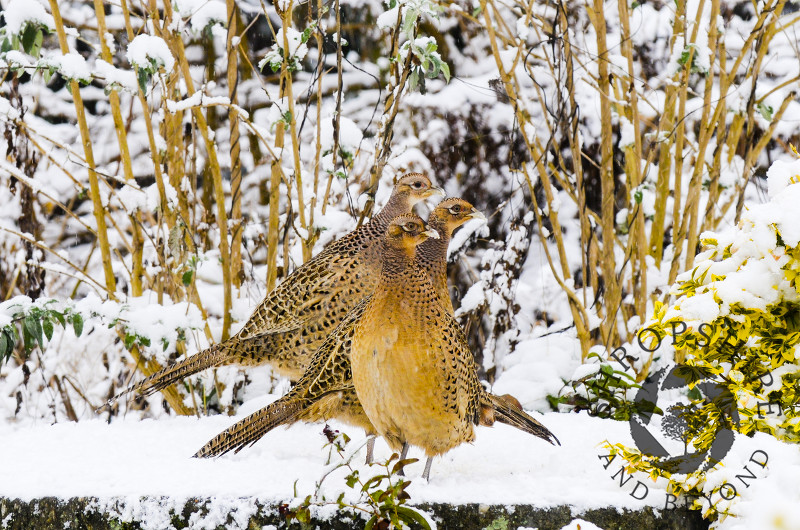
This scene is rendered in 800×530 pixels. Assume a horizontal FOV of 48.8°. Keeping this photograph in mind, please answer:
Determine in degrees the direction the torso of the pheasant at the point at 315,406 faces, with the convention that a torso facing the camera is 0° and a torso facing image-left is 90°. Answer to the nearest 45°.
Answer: approximately 270°

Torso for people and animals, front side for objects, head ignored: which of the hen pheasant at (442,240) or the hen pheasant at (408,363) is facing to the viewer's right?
the hen pheasant at (442,240)

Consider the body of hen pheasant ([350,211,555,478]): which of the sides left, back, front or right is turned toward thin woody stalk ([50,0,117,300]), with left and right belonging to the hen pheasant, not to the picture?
right

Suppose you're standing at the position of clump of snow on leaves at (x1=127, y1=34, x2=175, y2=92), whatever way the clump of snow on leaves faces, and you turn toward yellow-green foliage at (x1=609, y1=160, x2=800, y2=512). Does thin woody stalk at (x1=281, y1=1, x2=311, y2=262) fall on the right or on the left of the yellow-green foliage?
left

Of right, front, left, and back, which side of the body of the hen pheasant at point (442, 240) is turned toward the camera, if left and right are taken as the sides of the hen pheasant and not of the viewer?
right

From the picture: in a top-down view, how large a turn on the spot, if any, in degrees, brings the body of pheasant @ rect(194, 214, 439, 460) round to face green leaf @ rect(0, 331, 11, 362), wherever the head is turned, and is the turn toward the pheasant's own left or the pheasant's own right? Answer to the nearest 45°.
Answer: approximately 180°

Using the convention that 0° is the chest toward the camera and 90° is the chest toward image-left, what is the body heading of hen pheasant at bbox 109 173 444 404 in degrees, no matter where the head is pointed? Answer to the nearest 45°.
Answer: approximately 270°

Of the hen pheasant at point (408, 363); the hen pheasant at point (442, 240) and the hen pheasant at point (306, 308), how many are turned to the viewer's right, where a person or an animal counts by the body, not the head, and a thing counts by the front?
2
